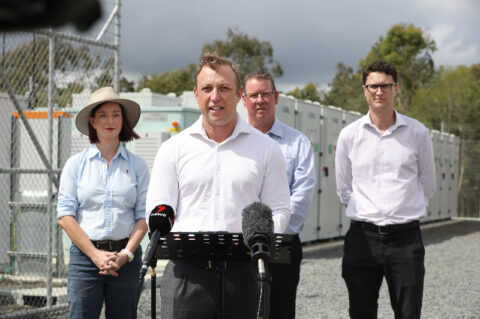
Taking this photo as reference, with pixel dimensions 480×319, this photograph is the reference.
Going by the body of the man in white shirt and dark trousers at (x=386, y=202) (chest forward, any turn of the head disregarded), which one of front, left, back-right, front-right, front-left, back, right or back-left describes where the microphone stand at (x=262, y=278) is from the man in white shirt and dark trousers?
front

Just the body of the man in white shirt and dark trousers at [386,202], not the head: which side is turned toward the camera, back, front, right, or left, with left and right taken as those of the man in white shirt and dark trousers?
front

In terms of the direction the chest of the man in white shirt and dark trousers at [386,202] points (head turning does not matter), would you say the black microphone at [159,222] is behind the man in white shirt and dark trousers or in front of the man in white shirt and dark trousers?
in front

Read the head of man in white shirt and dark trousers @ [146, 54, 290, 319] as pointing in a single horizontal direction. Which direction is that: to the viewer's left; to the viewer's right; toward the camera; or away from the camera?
toward the camera

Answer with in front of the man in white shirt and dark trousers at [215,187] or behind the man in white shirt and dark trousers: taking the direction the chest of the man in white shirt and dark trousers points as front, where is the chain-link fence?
behind

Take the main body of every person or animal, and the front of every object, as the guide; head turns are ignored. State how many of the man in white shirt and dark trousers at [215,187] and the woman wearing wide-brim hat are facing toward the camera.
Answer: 2

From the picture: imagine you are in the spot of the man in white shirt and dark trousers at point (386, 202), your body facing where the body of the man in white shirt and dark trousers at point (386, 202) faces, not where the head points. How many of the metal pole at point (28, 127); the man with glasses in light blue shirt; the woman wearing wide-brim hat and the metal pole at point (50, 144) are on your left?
0

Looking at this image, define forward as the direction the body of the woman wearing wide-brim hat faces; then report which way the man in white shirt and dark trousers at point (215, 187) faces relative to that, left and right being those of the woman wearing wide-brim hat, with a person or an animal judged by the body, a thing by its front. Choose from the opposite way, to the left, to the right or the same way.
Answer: the same way

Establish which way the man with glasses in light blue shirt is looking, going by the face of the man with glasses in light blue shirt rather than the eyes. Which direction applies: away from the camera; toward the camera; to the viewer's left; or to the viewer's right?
toward the camera

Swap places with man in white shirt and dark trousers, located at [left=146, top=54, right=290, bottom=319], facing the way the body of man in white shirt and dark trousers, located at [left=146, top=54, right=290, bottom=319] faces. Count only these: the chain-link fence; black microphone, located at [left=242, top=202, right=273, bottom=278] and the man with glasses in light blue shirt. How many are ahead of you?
1

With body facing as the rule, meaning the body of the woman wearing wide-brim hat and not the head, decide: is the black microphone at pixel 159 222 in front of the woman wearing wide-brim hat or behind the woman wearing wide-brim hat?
in front

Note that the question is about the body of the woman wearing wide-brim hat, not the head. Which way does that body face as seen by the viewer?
toward the camera

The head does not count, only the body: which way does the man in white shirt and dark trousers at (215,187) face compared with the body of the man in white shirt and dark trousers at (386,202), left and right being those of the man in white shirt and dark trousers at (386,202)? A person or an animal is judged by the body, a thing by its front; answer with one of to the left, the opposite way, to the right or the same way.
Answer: the same way
